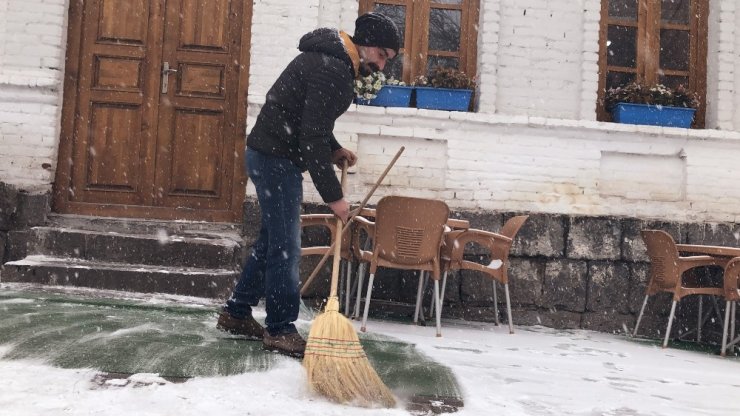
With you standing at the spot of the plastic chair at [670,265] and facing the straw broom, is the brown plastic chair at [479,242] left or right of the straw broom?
right

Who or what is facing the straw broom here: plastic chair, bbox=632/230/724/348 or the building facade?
the building facade

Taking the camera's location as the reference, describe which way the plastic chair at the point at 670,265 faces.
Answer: facing away from the viewer and to the right of the viewer

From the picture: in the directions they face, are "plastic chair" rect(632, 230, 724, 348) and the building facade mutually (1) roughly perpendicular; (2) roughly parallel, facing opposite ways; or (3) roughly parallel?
roughly perpendicular

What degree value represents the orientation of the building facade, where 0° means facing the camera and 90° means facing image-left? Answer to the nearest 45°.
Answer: approximately 0°

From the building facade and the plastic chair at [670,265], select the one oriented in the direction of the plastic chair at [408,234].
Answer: the building facade

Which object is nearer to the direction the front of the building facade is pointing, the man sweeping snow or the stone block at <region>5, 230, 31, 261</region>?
the man sweeping snow

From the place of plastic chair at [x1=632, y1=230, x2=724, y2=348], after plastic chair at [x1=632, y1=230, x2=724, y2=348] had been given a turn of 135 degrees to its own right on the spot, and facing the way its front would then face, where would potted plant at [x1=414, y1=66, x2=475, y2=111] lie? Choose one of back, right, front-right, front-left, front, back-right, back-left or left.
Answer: right

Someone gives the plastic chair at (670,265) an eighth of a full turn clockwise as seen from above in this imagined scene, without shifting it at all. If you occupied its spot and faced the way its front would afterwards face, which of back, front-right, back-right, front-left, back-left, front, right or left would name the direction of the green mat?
back-right

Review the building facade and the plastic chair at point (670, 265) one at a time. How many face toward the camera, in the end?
1

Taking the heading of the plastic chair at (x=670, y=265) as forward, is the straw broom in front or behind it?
behind

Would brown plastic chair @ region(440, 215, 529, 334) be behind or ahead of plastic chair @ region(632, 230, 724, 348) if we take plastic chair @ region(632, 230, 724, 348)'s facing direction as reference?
behind
